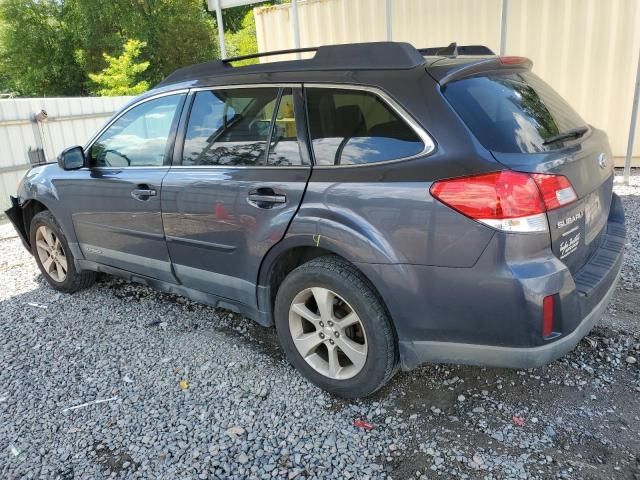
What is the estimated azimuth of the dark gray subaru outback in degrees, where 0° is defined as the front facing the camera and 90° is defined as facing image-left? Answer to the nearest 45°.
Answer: approximately 135°

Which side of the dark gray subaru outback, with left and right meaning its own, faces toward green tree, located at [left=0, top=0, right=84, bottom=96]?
front

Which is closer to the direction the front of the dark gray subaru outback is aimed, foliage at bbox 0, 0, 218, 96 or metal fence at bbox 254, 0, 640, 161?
the foliage

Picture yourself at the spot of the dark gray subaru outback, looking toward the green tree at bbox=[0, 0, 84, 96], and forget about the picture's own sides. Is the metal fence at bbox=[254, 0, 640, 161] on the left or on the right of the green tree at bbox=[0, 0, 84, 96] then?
right

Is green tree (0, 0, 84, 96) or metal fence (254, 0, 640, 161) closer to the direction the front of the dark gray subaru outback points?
the green tree

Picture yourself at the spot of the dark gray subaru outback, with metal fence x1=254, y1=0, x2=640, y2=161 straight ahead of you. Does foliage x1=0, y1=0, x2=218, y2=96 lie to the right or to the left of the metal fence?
left

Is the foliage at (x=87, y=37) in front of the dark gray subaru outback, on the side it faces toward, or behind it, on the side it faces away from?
in front

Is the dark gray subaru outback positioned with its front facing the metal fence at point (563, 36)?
no
